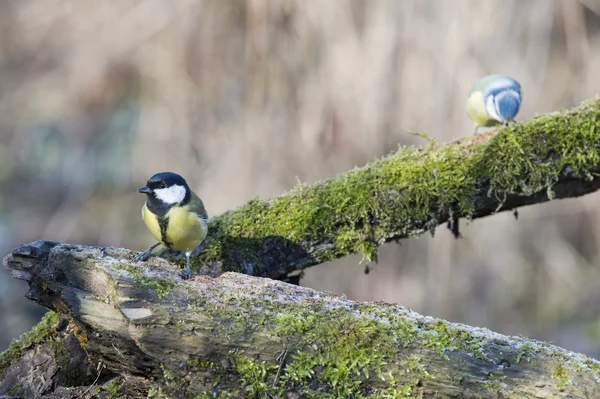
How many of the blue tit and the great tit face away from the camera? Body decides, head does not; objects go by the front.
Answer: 0

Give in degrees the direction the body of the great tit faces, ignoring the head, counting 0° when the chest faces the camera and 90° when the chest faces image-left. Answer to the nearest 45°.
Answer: approximately 45°

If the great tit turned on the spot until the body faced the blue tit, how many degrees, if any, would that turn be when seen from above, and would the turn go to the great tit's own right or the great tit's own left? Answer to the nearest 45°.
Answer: approximately 135° to the great tit's own left
